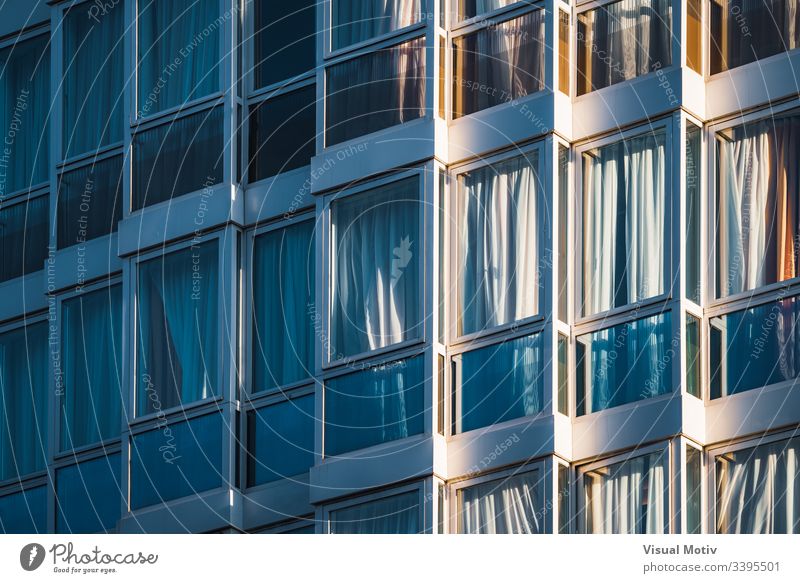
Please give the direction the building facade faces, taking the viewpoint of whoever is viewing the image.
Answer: facing the viewer and to the left of the viewer
